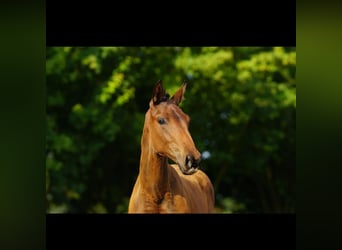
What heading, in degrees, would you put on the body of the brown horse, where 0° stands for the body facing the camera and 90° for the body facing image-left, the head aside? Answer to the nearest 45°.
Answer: approximately 45°
